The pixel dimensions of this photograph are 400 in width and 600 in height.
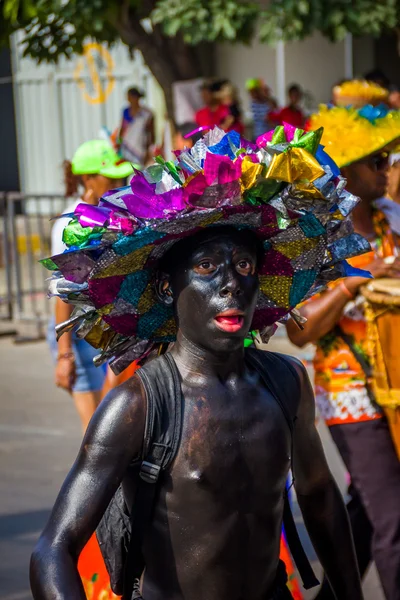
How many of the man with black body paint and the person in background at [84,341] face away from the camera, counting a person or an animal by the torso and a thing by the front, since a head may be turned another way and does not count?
0

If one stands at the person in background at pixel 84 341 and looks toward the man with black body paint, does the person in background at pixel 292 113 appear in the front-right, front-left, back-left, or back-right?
back-left

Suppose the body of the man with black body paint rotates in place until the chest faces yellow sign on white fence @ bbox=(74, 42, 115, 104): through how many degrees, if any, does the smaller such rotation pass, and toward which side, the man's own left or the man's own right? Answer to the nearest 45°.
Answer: approximately 135° to the man's own left

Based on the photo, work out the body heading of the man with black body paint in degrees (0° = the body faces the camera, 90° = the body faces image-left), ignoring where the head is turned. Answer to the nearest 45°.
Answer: approximately 315°

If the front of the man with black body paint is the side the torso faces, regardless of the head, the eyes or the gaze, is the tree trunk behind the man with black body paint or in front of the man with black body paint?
behind

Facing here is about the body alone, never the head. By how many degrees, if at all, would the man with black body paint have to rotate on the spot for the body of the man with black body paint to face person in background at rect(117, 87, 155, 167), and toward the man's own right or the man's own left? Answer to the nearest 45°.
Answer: approximately 135° to the man's own left

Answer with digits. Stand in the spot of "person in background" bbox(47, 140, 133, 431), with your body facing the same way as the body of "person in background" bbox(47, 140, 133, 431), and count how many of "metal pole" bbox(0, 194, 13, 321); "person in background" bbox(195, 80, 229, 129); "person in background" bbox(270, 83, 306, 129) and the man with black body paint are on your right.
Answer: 1

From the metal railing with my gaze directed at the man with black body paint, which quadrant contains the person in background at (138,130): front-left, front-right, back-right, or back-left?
back-left

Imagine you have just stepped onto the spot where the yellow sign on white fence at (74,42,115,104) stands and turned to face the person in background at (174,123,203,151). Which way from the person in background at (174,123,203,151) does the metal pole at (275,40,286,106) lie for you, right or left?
left
